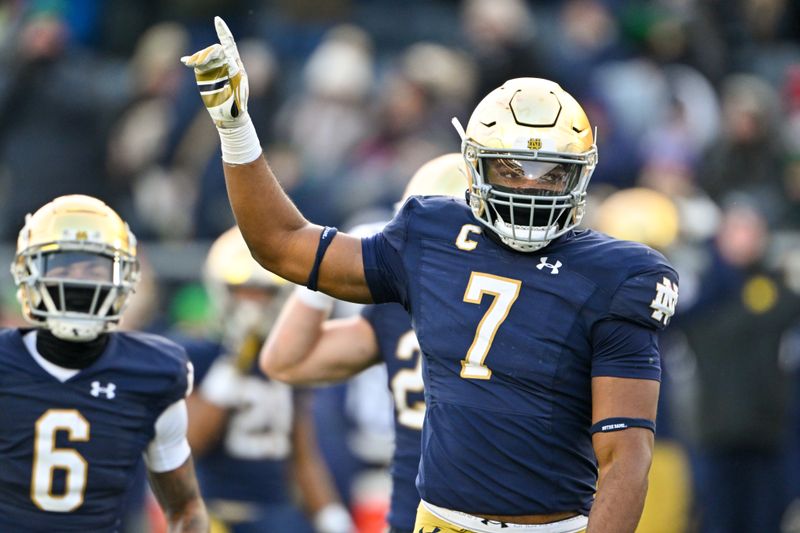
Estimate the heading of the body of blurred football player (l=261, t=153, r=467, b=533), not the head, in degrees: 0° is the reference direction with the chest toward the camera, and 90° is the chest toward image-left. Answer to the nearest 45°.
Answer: approximately 0°

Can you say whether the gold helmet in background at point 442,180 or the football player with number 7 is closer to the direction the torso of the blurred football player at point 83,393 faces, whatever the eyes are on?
the football player with number 7

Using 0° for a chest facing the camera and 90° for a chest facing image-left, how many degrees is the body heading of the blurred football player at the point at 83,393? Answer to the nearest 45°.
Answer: approximately 0°

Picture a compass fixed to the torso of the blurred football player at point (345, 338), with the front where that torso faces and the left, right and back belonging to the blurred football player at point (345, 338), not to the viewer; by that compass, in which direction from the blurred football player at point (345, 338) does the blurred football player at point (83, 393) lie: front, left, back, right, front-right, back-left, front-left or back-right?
front-right

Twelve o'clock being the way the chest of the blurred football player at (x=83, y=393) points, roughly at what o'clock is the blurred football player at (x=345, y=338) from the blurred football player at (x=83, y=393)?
the blurred football player at (x=345, y=338) is roughly at 8 o'clock from the blurred football player at (x=83, y=393).
